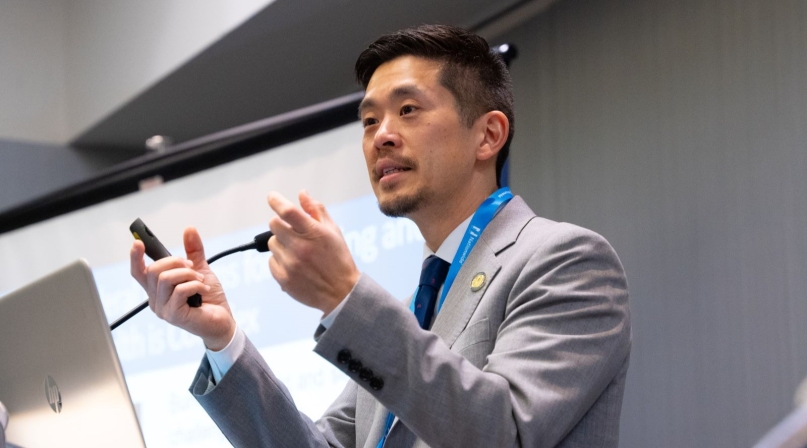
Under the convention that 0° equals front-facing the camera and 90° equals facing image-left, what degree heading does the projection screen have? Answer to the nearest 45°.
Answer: approximately 45°

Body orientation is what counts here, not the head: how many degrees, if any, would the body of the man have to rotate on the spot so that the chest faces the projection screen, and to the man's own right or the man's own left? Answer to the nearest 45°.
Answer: approximately 135° to the man's own right

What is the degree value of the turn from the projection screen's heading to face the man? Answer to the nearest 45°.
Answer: approximately 45° to its left
